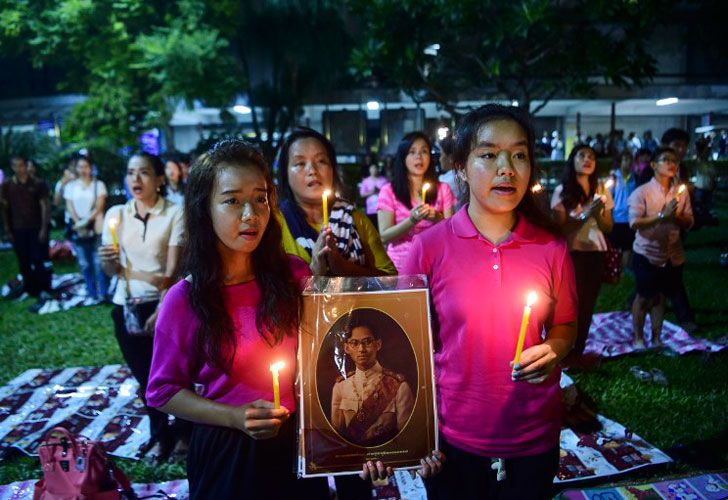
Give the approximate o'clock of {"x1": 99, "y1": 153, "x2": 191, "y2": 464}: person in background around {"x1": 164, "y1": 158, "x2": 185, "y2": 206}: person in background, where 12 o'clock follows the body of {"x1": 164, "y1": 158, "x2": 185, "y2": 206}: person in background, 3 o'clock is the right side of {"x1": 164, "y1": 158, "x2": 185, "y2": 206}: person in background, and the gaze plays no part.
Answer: {"x1": 99, "y1": 153, "x2": 191, "y2": 464}: person in background is roughly at 12 o'clock from {"x1": 164, "y1": 158, "x2": 185, "y2": 206}: person in background.

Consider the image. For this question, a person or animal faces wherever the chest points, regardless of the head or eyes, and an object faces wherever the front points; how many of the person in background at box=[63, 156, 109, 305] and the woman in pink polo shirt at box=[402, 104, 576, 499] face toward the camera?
2

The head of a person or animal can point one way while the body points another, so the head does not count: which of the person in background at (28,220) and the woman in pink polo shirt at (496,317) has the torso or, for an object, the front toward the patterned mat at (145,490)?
the person in background

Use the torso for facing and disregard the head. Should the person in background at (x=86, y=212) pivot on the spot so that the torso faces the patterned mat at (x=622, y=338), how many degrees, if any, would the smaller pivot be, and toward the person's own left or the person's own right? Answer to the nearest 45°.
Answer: approximately 45° to the person's own left

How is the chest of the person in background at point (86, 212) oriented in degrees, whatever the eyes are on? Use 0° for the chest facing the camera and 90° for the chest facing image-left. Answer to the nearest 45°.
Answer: approximately 0°

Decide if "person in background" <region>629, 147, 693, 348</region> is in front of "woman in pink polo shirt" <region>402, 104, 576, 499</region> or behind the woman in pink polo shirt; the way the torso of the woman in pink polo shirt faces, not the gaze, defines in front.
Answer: behind
